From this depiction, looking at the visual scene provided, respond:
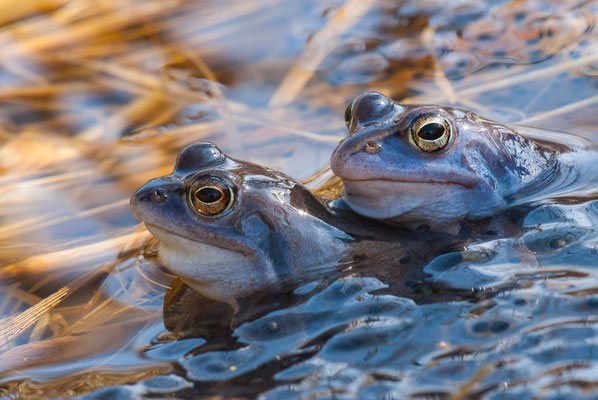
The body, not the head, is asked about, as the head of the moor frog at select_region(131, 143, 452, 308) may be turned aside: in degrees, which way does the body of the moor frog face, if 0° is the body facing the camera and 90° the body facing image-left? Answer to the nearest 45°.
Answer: approximately 90°

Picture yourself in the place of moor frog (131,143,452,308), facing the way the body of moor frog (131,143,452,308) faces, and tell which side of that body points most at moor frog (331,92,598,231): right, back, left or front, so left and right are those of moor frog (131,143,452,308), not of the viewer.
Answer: back

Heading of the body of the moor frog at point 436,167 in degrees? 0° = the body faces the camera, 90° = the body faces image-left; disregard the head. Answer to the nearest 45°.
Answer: approximately 45°
